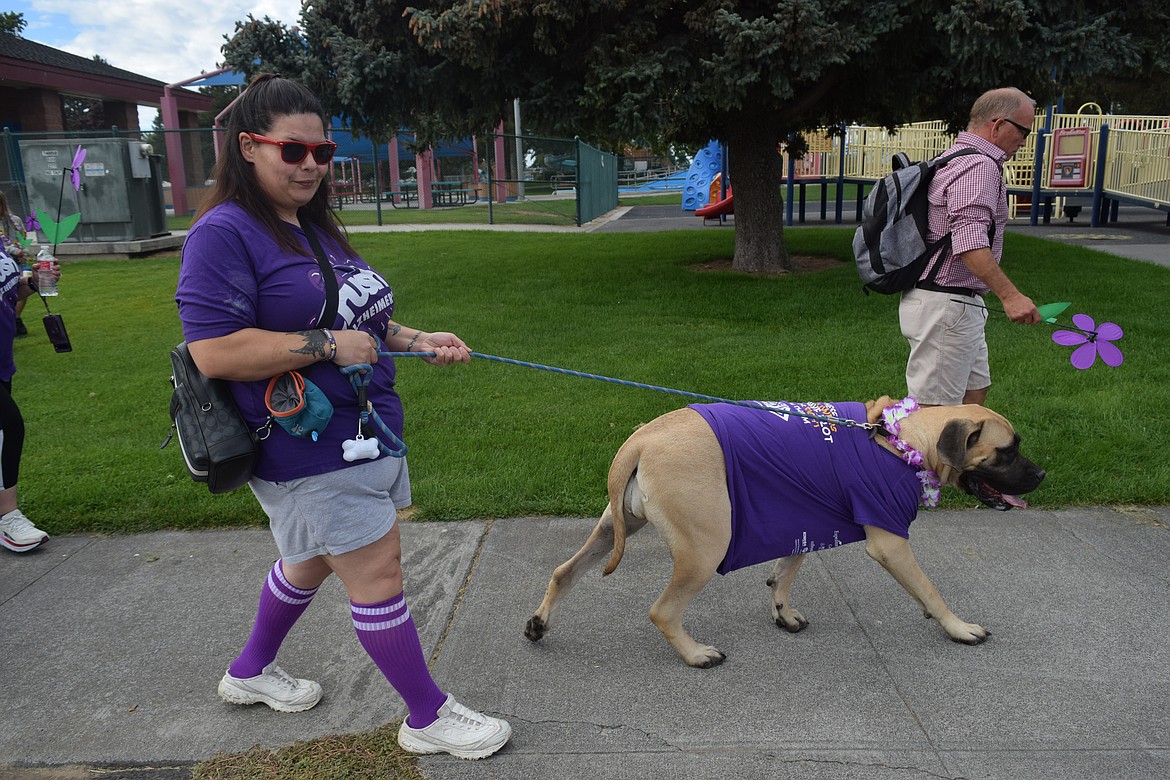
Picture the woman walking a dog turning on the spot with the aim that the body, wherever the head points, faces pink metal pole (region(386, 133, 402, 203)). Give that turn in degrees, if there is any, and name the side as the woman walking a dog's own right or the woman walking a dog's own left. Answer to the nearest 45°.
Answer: approximately 135° to the woman walking a dog's own left

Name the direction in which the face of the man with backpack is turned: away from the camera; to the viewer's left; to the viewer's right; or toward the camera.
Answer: to the viewer's right

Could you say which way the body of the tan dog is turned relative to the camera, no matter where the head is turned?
to the viewer's right

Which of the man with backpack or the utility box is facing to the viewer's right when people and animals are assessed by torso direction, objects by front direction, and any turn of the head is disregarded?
the man with backpack

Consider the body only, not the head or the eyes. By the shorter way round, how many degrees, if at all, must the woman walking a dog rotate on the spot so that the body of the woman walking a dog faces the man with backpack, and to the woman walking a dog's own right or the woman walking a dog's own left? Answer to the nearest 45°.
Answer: approximately 45° to the woman walking a dog's own left

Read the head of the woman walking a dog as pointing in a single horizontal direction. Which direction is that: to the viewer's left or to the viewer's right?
to the viewer's right

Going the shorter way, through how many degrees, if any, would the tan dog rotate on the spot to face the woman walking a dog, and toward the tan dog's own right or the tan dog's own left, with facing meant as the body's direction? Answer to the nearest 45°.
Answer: approximately 135° to the tan dog's own right

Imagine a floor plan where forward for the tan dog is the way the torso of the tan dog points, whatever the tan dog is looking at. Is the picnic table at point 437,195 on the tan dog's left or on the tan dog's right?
on the tan dog's left

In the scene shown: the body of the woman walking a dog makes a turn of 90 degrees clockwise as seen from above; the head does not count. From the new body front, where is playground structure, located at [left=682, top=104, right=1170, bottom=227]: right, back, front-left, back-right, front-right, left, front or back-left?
back

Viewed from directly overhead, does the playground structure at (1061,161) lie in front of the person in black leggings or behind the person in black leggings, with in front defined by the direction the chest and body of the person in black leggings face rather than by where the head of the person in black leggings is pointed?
in front

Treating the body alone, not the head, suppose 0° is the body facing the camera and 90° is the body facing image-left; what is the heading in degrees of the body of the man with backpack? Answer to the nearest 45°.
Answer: approximately 270°

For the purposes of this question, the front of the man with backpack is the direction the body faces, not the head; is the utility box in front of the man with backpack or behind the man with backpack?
behind

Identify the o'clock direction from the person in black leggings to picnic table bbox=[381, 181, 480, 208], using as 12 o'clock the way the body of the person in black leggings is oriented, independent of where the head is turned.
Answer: The picnic table is roughly at 10 o'clock from the person in black leggings.

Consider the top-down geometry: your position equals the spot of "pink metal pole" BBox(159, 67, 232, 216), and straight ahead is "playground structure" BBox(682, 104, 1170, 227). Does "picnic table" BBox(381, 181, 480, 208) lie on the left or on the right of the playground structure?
left

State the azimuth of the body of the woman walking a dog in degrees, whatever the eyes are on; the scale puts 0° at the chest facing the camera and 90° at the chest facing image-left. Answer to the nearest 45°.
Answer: approximately 315°

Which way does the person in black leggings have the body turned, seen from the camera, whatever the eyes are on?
to the viewer's right

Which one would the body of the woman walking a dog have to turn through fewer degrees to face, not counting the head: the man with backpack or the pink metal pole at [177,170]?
the man with backpack

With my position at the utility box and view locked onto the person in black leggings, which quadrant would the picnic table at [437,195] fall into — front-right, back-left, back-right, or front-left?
back-left
